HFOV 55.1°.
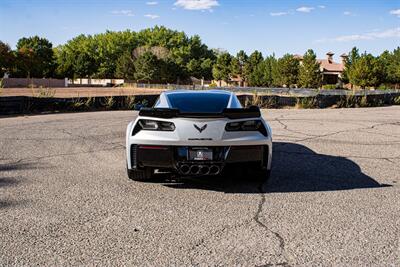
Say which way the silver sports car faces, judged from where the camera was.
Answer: facing away from the viewer

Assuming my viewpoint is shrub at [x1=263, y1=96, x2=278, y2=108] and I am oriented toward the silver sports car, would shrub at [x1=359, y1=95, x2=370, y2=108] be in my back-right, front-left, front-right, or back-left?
back-left

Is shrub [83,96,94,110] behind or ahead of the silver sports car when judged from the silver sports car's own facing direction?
ahead

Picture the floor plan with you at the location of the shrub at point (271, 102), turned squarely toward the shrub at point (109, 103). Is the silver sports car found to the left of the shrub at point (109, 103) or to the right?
left

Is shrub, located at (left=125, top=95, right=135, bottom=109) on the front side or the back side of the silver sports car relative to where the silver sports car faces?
on the front side

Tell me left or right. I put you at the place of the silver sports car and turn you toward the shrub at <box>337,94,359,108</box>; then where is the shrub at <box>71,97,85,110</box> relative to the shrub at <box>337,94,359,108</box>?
left

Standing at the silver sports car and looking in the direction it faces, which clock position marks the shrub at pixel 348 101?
The shrub is roughly at 1 o'clock from the silver sports car.

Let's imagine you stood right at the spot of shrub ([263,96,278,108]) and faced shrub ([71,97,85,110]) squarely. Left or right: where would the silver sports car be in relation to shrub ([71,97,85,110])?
left

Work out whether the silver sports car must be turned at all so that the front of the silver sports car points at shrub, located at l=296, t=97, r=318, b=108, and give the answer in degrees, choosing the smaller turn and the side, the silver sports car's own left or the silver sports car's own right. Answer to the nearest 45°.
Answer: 0° — it already faces it

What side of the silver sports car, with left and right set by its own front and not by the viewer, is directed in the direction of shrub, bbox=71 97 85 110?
front

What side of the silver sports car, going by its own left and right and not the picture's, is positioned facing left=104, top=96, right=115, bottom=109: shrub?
front
